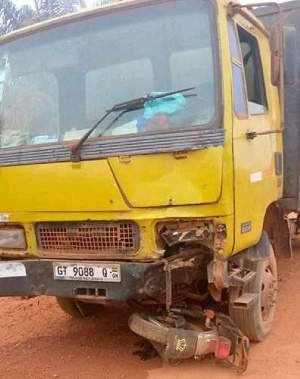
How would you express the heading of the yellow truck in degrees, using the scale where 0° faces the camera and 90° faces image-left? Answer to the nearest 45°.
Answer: approximately 45°

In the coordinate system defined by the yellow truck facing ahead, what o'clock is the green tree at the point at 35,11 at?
The green tree is roughly at 4 o'clock from the yellow truck.
